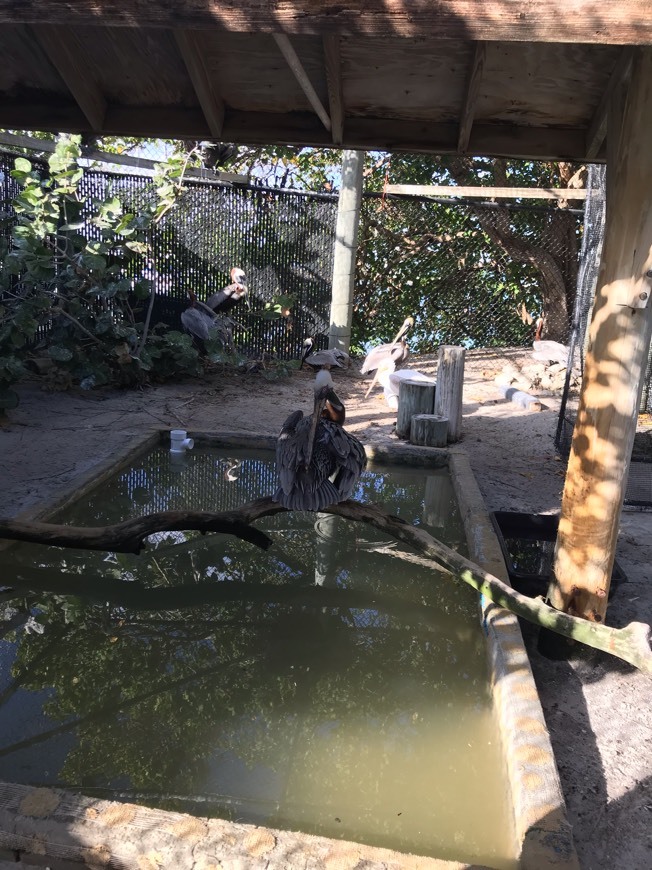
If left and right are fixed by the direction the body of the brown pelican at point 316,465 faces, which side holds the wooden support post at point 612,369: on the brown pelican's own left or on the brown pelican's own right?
on the brown pelican's own right

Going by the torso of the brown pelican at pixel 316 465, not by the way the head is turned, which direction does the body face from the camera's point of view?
away from the camera

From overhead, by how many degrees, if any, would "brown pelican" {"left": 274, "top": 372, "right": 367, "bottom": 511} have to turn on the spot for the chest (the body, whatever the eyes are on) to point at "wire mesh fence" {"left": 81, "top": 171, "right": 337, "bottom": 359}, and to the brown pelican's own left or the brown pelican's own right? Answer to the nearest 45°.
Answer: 0° — it already faces it

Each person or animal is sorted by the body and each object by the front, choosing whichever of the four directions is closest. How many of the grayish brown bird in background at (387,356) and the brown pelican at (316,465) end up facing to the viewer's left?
0

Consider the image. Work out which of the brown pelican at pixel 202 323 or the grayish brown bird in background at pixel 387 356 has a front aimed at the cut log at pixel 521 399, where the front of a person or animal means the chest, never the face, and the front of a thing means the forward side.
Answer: the grayish brown bird in background

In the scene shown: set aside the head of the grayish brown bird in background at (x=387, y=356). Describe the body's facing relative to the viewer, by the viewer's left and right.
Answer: facing to the right of the viewer

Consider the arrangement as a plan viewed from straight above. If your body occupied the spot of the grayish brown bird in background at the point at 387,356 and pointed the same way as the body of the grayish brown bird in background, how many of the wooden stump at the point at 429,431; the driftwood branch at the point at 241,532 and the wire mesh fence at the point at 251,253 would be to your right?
2

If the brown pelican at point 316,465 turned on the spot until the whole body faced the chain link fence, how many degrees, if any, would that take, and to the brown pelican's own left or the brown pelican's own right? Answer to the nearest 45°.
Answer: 0° — it already faces it
